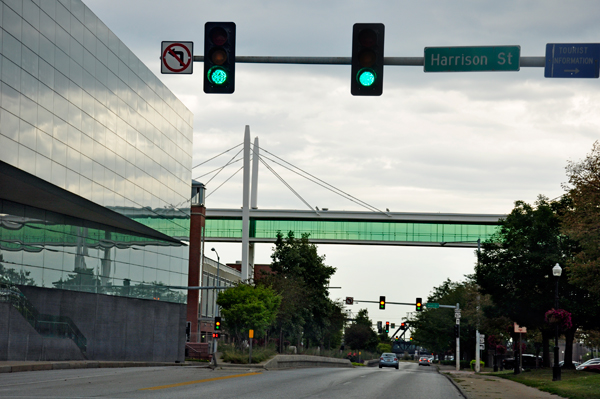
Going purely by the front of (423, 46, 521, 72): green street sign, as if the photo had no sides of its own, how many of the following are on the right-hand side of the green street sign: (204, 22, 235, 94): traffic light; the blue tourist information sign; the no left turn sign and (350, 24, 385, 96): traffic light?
3

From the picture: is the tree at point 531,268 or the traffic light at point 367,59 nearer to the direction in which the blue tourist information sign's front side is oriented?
the traffic light

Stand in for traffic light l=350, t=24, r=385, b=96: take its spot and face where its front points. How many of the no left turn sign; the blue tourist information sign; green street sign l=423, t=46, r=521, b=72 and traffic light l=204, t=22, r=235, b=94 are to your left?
2

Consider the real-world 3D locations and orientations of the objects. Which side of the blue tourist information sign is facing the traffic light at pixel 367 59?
right

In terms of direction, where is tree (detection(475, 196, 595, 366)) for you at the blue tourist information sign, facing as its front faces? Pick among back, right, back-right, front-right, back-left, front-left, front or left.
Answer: back

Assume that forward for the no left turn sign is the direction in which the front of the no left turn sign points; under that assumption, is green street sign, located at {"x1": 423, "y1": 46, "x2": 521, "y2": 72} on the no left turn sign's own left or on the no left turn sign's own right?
on the no left turn sign's own left

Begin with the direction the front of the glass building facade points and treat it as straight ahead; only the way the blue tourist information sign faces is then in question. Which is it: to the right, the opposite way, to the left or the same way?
to the right

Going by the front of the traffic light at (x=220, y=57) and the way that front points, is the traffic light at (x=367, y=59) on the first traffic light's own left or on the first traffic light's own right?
on the first traffic light's own left

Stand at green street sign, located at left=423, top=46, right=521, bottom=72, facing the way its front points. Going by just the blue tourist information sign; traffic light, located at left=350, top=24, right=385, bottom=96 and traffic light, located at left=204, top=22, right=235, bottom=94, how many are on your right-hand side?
2
